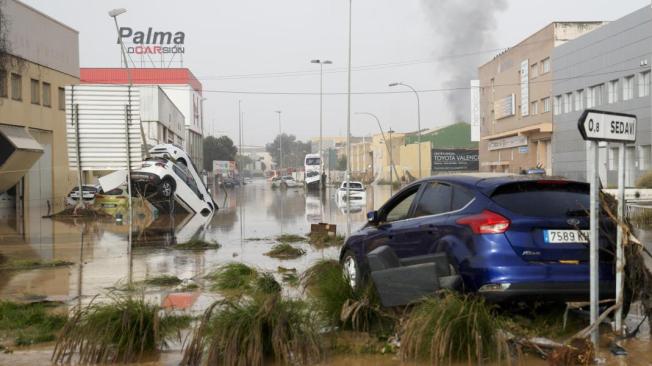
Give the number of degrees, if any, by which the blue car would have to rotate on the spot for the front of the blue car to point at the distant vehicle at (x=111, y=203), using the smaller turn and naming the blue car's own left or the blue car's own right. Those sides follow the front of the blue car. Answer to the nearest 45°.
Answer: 0° — it already faces it

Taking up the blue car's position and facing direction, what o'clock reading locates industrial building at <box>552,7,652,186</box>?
The industrial building is roughly at 2 o'clock from the blue car.

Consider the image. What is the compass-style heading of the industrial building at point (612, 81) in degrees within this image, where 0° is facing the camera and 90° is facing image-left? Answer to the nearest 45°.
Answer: approximately 45°

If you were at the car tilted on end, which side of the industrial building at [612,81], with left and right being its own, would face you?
front

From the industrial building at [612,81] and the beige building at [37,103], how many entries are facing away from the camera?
0

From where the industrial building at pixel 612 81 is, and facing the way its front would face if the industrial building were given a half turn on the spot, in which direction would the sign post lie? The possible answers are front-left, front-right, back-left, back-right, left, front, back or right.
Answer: back-right

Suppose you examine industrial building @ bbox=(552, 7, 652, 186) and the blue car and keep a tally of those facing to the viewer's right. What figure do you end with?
0

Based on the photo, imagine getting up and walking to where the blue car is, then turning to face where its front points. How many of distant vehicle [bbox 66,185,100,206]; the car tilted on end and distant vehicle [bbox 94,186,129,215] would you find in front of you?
3

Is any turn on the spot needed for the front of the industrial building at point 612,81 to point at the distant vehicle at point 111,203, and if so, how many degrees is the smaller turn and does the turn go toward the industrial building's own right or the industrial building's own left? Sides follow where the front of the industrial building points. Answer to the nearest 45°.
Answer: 0° — it already faces it

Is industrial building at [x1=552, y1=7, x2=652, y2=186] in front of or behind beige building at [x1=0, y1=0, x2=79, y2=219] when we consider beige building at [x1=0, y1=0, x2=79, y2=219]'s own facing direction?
in front

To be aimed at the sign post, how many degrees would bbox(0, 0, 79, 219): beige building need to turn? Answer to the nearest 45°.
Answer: approximately 45° to its right

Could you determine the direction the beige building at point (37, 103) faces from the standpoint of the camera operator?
facing the viewer and to the right of the viewer

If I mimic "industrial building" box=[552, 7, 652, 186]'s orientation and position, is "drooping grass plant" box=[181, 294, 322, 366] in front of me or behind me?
in front

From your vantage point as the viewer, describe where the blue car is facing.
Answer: facing away from the viewer and to the left of the viewer

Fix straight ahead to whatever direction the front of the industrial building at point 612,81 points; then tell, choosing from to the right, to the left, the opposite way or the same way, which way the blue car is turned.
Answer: to the right
